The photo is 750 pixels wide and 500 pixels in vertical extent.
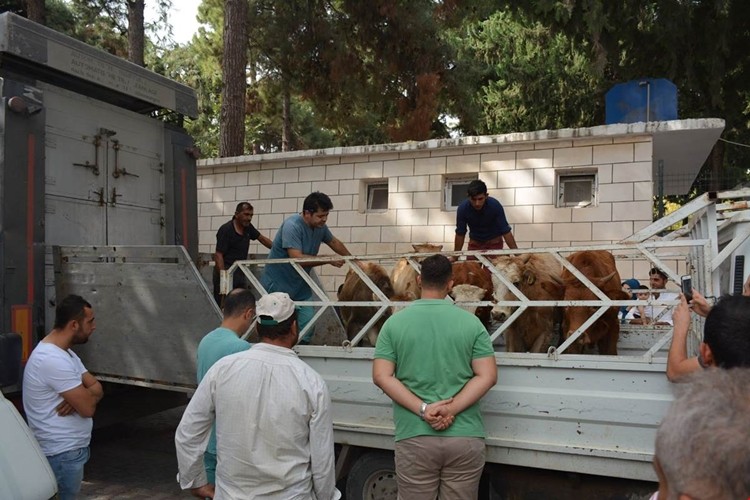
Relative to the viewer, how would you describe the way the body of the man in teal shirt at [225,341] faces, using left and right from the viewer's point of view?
facing away from the viewer and to the right of the viewer

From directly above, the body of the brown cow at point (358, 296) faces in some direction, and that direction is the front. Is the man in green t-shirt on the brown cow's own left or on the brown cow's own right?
on the brown cow's own left

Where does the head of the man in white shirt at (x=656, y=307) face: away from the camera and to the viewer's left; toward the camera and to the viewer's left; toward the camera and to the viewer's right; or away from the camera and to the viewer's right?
toward the camera and to the viewer's left

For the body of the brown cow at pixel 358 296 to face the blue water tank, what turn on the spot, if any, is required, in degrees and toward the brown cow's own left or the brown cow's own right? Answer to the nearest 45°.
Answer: approximately 180°

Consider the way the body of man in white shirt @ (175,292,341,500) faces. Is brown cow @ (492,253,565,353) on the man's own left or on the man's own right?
on the man's own right

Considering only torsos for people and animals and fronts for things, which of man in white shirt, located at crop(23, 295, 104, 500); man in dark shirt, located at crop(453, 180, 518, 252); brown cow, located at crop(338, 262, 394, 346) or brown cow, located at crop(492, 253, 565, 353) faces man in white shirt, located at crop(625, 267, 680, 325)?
man in white shirt, located at crop(23, 295, 104, 500)

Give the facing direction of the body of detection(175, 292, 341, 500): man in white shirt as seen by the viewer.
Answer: away from the camera

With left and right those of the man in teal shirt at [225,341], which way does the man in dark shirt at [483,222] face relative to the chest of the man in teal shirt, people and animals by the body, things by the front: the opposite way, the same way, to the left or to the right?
the opposite way

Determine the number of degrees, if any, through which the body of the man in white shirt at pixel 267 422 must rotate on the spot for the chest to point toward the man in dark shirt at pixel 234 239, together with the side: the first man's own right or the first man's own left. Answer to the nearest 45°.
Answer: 0° — they already face them

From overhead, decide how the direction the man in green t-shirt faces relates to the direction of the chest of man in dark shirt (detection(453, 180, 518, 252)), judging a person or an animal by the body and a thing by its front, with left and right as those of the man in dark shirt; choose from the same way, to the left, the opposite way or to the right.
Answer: the opposite way

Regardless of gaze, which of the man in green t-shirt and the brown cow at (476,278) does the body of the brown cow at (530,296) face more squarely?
the man in green t-shirt

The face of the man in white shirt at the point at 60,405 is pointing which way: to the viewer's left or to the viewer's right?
to the viewer's right

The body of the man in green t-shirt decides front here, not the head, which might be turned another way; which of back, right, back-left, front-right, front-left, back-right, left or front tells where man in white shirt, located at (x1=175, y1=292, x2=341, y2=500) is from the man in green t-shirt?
back-left

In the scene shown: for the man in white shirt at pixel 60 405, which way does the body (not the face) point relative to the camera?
to the viewer's right

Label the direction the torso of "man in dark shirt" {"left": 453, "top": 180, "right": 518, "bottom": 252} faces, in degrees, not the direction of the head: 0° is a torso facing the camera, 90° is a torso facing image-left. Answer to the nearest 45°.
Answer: approximately 0°

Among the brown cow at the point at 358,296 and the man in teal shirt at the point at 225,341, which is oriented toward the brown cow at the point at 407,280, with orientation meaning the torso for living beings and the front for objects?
the man in teal shirt

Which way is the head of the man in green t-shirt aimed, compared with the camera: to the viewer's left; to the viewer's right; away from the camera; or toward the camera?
away from the camera
